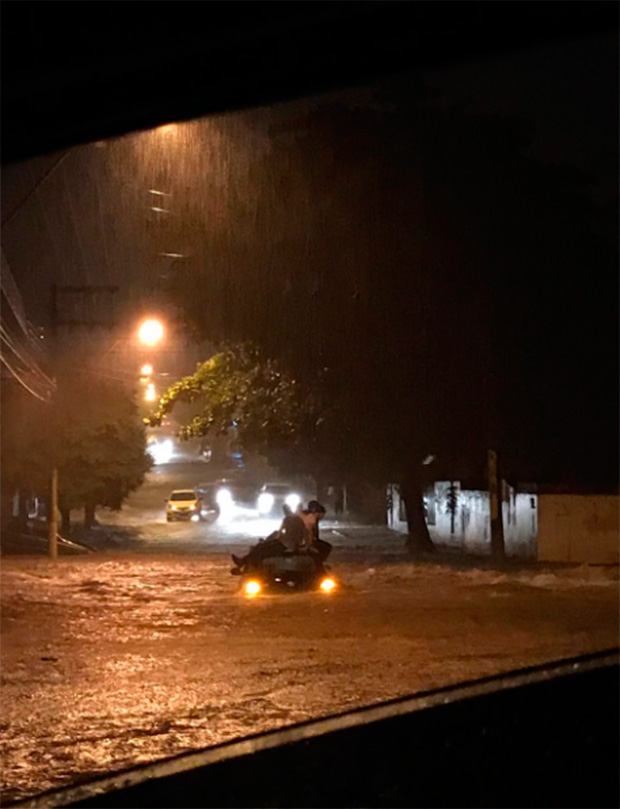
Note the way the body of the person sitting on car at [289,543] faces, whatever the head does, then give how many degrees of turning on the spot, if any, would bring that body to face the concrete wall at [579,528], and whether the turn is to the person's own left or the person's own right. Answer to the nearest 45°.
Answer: approximately 180°

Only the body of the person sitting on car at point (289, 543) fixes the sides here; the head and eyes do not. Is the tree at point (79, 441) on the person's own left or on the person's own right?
on the person's own right

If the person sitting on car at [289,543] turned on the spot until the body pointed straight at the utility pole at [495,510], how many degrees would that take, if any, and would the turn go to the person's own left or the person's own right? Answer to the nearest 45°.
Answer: approximately 180°

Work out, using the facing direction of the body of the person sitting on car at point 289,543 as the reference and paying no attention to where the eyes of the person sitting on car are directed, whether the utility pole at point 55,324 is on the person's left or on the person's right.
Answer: on the person's right
